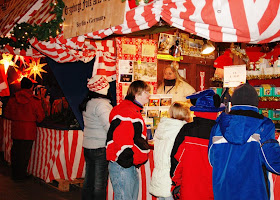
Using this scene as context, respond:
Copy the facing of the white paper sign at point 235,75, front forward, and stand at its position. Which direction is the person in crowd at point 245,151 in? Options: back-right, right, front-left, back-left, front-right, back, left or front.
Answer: front

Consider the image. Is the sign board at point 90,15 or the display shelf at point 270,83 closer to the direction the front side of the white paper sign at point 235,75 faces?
the sign board

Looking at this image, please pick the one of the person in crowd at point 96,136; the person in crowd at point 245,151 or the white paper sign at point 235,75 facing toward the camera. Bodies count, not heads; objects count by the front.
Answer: the white paper sign

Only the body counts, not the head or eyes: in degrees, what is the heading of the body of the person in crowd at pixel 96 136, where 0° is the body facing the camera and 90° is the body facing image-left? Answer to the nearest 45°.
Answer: approximately 225°

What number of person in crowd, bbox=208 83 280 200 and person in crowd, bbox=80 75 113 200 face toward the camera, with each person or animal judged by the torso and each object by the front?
0

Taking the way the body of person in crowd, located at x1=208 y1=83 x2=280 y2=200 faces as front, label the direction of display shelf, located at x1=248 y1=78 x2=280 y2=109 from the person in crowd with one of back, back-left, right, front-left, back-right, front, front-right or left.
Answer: front

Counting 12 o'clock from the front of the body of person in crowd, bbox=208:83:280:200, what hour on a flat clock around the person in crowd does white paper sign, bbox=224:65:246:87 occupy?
The white paper sign is roughly at 12 o'clock from the person in crowd.

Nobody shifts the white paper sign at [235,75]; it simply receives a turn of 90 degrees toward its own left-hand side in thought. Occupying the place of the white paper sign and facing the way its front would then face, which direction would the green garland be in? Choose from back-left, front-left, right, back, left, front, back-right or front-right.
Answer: back

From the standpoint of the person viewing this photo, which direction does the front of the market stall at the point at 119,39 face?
facing the viewer

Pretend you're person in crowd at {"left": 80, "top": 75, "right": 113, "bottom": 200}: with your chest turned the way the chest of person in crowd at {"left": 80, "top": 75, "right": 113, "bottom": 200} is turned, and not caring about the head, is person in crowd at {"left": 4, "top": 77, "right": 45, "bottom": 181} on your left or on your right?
on your left

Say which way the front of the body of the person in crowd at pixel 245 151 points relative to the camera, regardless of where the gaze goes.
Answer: away from the camera

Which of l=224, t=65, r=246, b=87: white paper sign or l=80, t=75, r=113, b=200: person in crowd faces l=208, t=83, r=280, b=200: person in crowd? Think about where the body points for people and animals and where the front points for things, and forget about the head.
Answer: the white paper sign

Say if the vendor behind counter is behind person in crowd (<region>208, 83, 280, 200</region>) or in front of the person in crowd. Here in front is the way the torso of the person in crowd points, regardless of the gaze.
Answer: in front

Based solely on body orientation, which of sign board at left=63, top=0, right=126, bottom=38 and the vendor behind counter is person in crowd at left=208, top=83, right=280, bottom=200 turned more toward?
the vendor behind counter

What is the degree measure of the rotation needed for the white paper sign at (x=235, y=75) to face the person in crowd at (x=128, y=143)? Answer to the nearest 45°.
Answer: approximately 45° to its right

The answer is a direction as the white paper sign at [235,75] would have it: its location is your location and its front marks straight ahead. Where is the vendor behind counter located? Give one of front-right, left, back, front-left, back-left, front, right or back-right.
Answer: back-right

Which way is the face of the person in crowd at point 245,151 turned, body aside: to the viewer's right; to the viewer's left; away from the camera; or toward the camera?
away from the camera

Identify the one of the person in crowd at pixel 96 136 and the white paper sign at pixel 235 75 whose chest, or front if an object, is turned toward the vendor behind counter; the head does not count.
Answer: the person in crowd

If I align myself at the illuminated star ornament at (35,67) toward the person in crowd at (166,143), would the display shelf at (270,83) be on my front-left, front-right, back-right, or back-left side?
front-left

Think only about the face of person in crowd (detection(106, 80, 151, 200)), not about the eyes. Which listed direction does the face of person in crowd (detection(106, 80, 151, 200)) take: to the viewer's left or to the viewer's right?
to the viewer's right

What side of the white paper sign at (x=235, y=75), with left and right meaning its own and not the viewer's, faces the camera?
front
